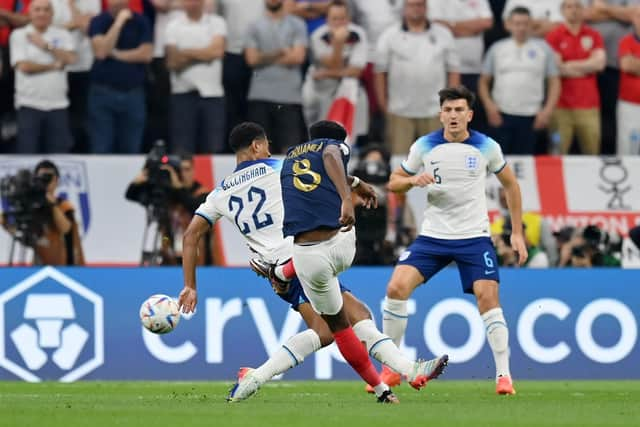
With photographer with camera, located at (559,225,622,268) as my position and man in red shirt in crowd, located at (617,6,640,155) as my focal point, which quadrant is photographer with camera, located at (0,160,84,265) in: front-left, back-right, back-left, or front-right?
back-left

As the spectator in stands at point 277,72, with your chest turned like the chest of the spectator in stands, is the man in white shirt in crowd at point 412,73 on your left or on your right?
on your left

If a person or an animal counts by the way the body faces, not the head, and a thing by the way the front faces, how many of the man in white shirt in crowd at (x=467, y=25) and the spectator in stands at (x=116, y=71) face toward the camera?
2

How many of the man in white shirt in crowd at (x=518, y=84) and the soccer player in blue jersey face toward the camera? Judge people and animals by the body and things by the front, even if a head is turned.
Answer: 1

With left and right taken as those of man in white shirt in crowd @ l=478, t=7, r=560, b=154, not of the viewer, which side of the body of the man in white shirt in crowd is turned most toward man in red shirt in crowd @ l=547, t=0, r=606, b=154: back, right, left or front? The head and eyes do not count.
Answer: left

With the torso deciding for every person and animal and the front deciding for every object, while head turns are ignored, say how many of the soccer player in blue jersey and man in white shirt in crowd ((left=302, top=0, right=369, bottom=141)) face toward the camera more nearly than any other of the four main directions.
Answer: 1

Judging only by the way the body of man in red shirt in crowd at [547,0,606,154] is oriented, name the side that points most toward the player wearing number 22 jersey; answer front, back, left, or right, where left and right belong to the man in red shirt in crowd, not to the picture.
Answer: front

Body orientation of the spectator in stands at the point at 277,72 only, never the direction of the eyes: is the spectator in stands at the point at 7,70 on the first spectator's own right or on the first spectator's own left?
on the first spectator's own right

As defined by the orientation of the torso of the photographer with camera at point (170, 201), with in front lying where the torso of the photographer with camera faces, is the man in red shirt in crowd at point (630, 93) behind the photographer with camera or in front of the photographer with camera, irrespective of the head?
behind

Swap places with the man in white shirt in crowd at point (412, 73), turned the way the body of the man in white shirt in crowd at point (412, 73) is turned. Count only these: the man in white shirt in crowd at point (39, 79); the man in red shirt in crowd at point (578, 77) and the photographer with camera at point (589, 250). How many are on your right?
1

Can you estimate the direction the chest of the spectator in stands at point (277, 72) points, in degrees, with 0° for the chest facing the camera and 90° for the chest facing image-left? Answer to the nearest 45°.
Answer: approximately 0°
